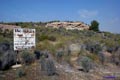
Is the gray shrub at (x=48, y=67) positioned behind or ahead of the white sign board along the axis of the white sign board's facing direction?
ahead

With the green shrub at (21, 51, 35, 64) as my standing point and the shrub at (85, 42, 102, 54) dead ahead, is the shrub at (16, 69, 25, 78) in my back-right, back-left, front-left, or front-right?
back-right

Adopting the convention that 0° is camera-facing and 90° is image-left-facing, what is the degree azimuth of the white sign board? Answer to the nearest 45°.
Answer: approximately 0°

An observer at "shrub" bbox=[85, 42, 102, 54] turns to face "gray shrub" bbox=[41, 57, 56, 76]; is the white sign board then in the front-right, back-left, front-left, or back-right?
front-right

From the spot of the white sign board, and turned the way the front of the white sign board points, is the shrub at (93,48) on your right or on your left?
on your left

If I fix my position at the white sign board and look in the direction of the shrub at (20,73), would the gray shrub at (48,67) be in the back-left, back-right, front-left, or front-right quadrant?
front-left

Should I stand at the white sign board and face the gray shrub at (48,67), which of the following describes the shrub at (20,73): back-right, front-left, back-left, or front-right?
front-right

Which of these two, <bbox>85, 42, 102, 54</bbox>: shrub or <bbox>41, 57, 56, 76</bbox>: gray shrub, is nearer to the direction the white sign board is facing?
the gray shrub

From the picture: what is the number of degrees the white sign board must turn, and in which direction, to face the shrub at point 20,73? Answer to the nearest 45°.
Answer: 0° — it already faces it

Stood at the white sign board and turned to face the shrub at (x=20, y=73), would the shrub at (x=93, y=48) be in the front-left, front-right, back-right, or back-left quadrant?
back-left
